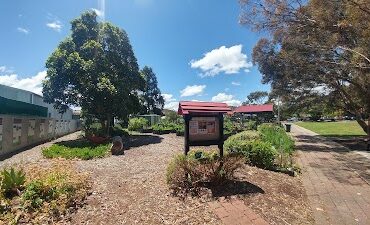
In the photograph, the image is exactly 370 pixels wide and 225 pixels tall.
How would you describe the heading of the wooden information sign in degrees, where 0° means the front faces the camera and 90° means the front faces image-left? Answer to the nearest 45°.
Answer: approximately 0°

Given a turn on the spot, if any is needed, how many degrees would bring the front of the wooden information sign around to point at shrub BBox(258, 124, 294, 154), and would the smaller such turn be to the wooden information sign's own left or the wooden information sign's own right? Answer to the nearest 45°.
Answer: approximately 135° to the wooden information sign's own left

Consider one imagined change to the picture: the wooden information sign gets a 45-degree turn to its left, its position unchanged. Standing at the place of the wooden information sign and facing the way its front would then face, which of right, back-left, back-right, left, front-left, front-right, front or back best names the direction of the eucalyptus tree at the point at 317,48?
left

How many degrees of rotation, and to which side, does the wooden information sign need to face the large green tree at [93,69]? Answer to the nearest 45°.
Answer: approximately 135° to its right

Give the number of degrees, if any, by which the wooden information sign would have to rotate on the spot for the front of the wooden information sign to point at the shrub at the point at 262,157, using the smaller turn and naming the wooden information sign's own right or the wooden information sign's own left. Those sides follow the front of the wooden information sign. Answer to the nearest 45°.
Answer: approximately 135° to the wooden information sign's own left
